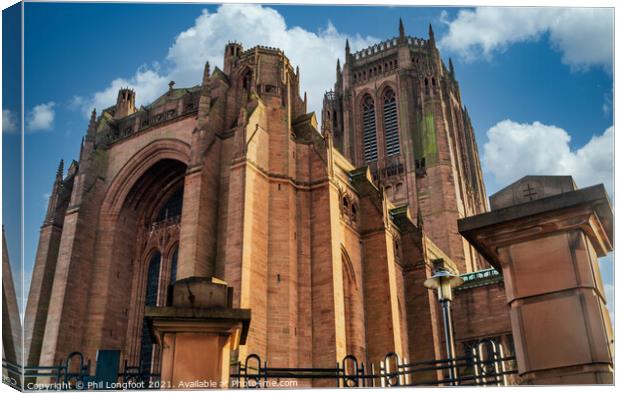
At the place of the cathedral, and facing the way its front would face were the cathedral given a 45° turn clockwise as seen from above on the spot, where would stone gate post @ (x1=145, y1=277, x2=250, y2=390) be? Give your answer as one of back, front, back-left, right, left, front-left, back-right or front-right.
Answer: left

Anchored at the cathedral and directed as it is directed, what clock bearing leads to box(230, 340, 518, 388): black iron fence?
The black iron fence is roughly at 10 o'clock from the cathedral.

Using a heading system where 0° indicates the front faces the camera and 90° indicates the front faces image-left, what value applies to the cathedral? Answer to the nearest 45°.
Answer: approximately 45°

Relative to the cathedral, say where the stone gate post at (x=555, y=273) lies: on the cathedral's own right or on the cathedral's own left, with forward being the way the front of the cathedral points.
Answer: on the cathedral's own left
